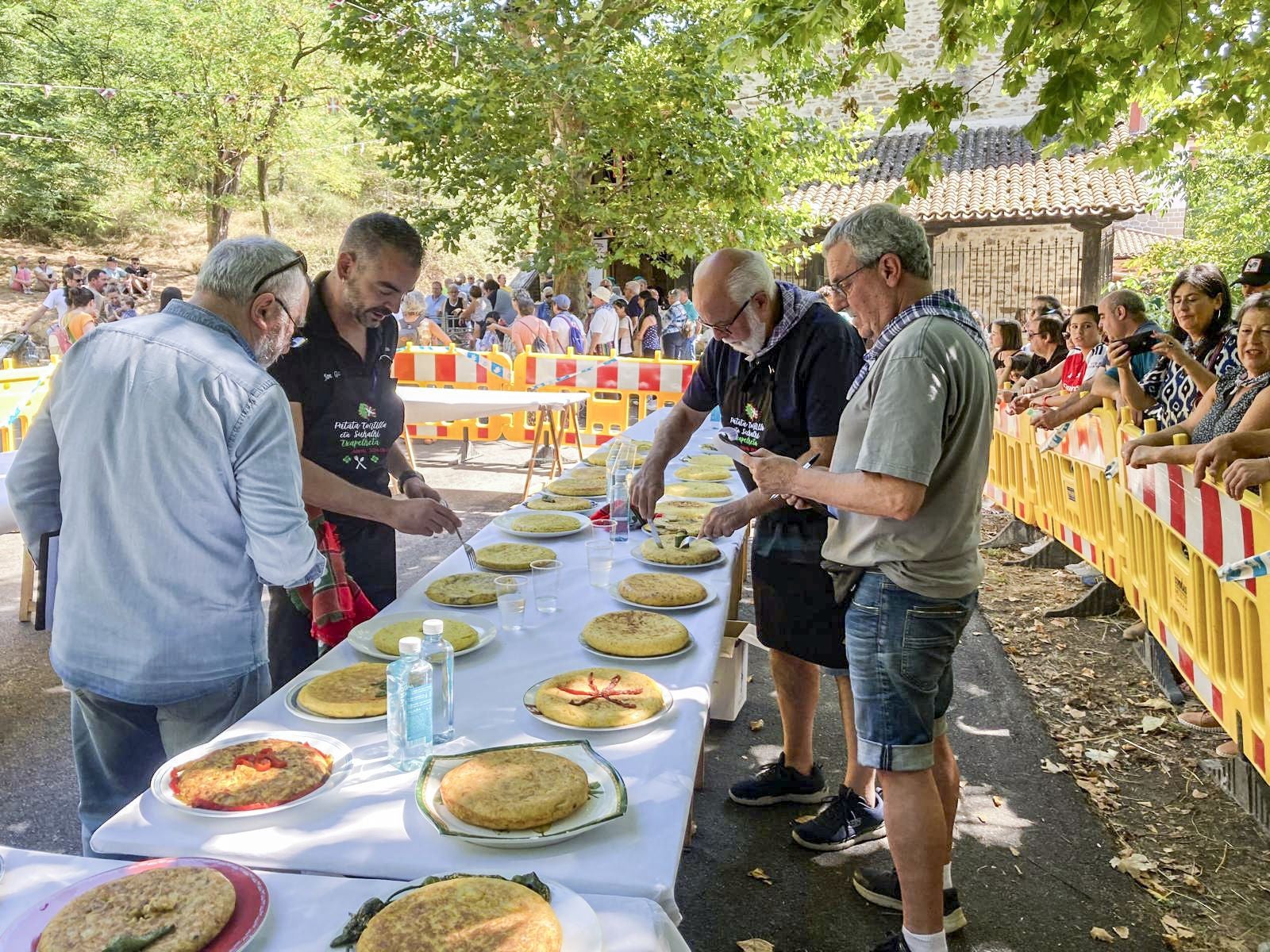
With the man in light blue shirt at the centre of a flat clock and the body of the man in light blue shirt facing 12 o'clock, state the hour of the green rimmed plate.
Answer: The green rimmed plate is roughly at 3 o'clock from the man in light blue shirt.

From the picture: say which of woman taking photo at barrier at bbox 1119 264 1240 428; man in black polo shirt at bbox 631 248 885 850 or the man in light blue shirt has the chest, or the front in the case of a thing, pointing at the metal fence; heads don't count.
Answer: the man in light blue shirt

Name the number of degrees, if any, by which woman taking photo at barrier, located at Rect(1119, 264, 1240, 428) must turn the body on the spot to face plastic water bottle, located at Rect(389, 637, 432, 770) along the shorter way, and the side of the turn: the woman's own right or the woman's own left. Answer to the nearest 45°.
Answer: approximately 45° to the woman's own left

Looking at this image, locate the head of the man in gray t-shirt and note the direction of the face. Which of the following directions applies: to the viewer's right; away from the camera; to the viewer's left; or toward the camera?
to the viewer's left

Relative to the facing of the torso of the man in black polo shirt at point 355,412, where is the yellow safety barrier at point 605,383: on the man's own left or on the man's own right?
on the man's own left

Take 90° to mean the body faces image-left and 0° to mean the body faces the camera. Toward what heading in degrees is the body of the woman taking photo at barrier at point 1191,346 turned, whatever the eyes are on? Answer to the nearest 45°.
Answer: approximately 45°

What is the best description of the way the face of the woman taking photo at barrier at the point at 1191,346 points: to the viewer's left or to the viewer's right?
to the viewer's left

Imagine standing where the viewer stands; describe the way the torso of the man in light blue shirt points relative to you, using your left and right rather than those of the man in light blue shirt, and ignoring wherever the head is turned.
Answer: facing away from the viewer and to the right of the viewer

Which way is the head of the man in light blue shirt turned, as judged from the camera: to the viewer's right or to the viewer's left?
to the viewer's right

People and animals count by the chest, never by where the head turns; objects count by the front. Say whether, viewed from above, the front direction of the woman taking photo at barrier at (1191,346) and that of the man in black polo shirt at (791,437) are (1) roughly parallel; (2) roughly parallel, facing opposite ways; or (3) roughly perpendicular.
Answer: roughly parallel

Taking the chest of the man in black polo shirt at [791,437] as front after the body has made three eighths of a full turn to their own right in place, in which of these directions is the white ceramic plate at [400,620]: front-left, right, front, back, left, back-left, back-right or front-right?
back-left

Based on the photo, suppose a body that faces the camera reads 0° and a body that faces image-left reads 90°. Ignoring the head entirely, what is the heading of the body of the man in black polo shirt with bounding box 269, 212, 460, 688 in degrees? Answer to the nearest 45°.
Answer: approximately 315°

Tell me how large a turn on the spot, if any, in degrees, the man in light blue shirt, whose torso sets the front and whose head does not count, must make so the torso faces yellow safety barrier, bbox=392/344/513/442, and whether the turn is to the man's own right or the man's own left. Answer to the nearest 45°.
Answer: approximately 45° to the man's own left

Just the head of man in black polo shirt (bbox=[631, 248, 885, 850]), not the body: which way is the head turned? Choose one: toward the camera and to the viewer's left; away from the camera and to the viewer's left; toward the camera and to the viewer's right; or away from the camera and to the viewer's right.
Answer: toward the camera and to the viewer's left

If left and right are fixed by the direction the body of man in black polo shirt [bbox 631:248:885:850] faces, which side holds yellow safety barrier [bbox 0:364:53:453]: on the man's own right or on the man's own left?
on the man's own right

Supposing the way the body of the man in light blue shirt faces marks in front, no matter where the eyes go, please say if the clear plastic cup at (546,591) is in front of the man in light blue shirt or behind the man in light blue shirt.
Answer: in front

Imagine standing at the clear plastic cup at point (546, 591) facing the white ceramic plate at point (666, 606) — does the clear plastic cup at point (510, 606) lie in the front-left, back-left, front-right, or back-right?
back-right
